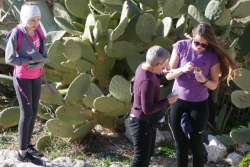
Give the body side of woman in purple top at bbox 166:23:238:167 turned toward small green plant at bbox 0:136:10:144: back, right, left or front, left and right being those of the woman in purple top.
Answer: right

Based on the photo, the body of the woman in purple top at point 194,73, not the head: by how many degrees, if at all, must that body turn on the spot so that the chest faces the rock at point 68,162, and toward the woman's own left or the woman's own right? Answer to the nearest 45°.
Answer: approximately 90° to the woman's own right

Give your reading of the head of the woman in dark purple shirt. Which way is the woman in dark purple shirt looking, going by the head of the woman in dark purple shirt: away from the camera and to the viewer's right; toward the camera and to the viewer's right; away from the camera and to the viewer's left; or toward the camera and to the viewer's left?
away from the camera and to the viewer's right

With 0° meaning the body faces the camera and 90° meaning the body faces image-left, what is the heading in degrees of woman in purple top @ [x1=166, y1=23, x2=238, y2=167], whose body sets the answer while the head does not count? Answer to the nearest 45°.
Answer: approximately 0°
